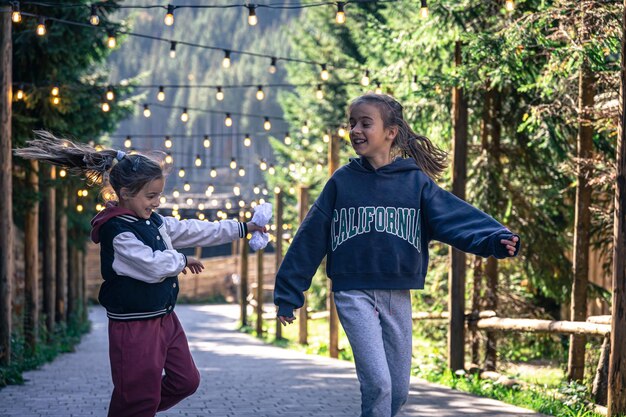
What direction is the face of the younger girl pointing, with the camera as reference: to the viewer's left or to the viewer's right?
to the viewer's right

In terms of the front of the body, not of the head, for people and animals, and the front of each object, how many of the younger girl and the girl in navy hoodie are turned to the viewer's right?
1

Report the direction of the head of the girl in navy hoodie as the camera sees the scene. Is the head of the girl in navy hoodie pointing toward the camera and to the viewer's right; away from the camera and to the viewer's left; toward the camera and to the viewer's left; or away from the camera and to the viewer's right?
toward the camera and to the viewer's left

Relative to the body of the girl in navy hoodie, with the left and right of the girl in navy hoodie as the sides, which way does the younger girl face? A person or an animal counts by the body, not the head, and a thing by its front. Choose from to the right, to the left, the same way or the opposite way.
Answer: to the left

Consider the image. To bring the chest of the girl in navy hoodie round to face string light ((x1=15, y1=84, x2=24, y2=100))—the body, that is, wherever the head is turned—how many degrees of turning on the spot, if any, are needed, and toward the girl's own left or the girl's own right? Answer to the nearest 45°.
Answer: approximately 135° to the girl's own right

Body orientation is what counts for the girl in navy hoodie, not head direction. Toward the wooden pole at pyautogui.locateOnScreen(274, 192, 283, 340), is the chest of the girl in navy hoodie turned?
no

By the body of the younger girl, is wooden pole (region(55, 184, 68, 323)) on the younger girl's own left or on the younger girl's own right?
on the younger girl's own left

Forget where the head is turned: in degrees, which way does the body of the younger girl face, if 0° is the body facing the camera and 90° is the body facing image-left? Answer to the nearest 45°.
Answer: approximately 270°

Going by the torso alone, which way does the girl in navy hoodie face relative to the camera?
toward the camera

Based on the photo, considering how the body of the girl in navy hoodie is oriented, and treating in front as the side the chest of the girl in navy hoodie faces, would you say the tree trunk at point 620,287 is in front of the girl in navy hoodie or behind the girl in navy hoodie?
behind

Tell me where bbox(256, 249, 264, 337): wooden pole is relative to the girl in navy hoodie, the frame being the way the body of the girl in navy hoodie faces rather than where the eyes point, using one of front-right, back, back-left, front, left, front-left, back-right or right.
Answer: back

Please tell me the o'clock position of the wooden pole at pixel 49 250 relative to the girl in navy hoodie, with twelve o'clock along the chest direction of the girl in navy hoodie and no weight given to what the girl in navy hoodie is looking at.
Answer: The wooden pole is roughly at 5 o'clock from the girl in navy hoodie.

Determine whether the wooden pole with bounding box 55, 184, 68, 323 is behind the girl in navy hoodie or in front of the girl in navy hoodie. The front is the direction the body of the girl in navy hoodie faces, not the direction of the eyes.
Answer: behind

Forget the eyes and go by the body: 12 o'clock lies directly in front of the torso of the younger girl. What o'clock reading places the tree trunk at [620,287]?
The tree trunk is roughly at 11 o'clock from the younger girl.

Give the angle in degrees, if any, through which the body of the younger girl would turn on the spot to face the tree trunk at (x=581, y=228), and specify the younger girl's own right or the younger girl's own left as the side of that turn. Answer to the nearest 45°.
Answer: approximately 45° to the younger girl's own left

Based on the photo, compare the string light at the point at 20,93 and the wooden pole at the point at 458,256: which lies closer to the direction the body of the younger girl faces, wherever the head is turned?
the wooden pole

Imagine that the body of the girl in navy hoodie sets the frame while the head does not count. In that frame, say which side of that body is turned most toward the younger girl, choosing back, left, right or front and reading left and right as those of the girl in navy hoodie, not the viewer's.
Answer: right

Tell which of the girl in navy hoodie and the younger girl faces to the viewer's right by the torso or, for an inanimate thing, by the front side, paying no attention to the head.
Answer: the younger girl
